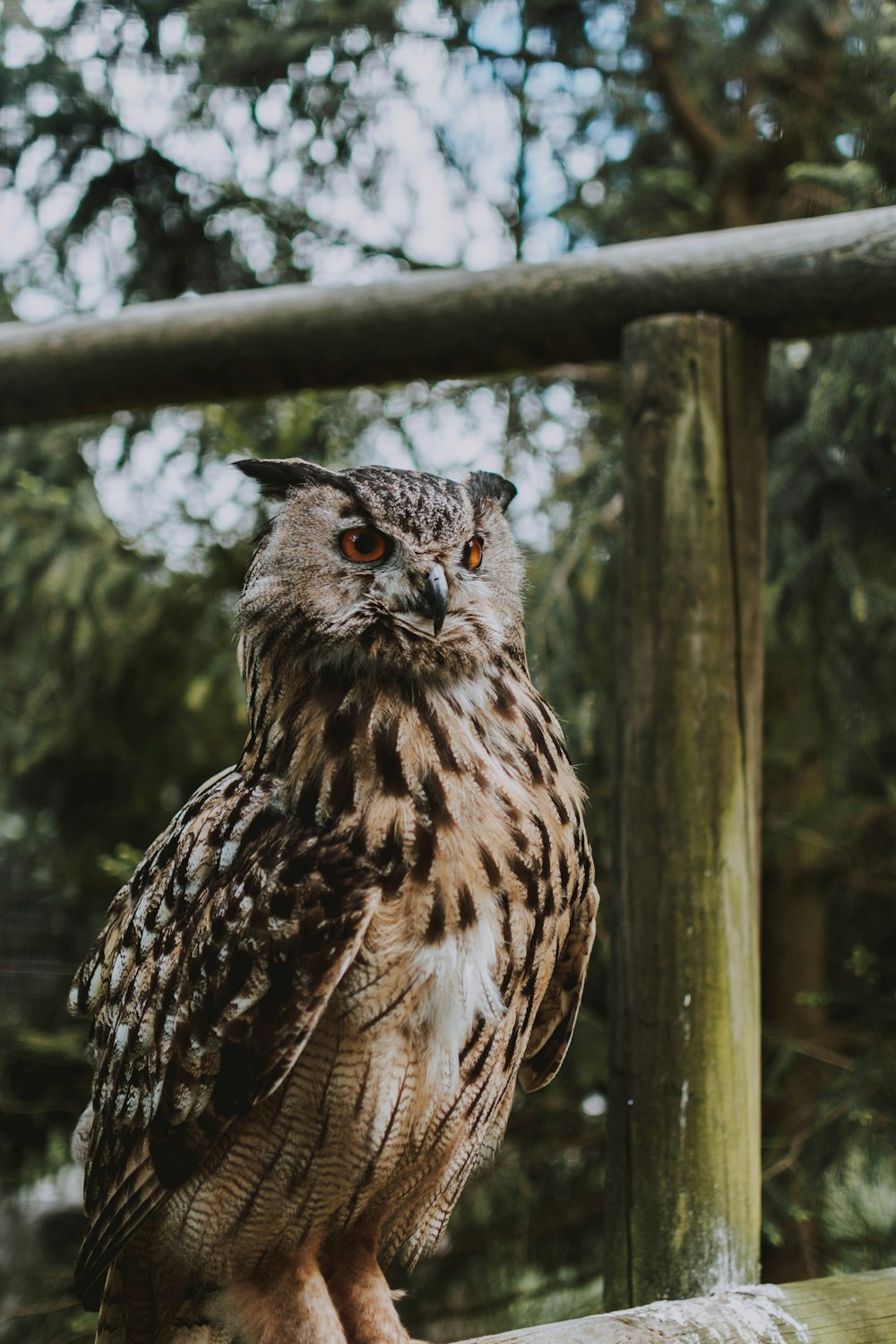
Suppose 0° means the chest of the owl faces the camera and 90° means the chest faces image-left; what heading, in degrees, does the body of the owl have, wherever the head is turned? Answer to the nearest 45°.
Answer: approximately 315°
